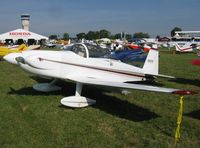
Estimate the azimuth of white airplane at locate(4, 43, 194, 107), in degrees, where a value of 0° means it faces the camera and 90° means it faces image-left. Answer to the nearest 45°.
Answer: approximately 45°
